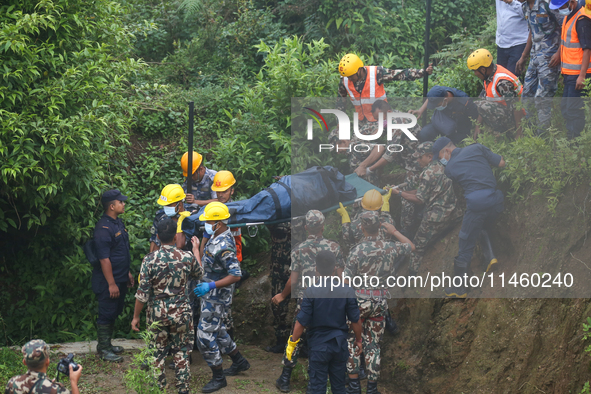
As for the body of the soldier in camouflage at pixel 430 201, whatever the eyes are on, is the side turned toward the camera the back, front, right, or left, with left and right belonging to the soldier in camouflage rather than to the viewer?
left

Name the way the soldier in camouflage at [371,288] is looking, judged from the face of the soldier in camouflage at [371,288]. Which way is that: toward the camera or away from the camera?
away from the camera

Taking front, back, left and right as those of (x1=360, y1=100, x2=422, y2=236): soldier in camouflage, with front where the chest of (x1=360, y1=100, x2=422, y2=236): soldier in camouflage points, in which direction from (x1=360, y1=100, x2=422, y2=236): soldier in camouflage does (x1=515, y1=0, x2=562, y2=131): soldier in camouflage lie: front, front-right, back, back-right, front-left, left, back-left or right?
back

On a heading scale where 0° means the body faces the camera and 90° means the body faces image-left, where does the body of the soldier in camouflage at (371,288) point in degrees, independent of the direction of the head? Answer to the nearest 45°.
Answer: approximately 180°

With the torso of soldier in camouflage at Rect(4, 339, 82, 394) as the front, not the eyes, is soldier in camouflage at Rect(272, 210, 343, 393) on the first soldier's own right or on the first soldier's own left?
on the first soldier's own right

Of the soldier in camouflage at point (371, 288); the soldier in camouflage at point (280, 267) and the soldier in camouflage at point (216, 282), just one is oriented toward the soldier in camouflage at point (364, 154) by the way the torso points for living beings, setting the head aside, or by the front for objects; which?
the soldier in camouflage at point (371, 288)

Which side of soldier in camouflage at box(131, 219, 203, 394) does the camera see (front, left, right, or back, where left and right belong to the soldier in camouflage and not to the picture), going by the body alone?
back

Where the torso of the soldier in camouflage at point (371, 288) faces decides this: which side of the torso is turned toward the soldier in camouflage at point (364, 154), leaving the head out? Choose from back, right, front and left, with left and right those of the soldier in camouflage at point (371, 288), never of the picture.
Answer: front

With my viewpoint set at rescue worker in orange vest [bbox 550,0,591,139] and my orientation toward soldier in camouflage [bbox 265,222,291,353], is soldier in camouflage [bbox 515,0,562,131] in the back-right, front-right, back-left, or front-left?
front-right

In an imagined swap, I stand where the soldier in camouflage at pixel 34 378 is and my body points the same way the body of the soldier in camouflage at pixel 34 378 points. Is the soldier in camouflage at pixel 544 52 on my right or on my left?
on my right
